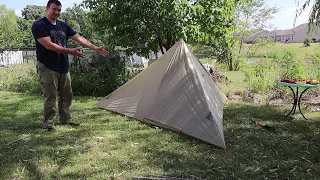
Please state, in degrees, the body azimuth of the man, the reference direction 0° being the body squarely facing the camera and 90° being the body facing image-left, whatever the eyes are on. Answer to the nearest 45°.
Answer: approximately 315°

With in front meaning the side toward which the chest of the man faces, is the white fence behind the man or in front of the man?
behind

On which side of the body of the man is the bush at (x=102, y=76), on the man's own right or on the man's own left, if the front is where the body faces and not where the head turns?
on the man's own left

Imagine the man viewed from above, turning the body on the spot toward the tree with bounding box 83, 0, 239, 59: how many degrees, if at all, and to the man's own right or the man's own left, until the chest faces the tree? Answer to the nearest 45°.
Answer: approximately 90° to the man's own left

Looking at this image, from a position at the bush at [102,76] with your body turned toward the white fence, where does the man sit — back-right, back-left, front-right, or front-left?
back-left
